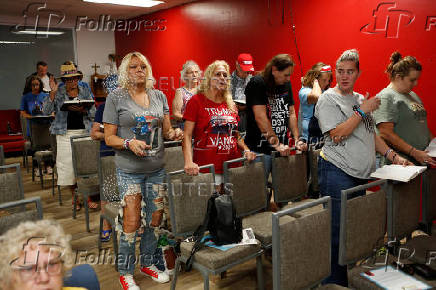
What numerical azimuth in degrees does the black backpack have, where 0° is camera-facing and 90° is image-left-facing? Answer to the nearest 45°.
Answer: approximately 315°

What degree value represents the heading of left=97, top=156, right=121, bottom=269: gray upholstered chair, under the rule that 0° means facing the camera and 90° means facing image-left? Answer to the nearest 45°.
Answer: approximately 315°

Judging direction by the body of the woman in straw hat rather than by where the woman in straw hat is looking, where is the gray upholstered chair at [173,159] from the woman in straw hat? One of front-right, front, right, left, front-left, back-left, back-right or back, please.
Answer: front

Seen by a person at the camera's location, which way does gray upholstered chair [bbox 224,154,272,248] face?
facing the viewer and to the right of the viewer

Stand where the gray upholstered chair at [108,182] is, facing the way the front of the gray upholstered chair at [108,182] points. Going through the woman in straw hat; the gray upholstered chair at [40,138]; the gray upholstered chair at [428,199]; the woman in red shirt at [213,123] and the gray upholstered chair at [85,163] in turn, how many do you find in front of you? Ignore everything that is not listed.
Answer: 2

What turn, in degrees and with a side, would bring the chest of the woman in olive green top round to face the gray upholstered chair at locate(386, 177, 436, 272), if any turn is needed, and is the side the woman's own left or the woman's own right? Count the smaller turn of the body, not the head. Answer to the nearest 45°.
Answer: approximately 45° to the woman's own right

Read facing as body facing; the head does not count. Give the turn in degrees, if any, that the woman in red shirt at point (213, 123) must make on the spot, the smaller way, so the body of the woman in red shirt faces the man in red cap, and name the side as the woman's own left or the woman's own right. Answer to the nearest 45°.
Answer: approximately 135° to the woman's own left

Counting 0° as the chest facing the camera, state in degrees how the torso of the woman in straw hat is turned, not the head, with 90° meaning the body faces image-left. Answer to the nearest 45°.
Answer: approximately 315°

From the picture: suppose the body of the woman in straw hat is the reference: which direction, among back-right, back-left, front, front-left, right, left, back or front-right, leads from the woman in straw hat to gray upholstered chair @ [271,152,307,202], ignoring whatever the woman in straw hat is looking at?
front
